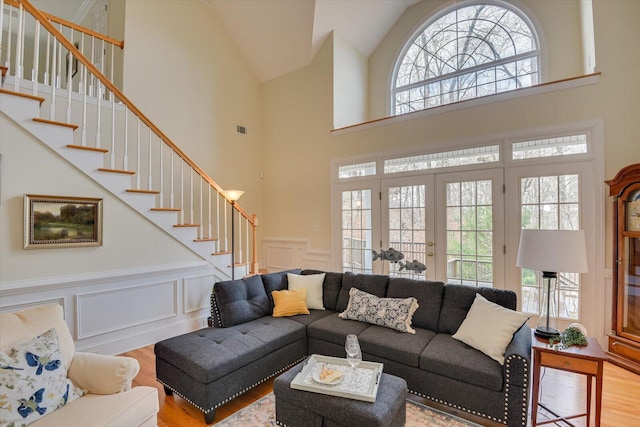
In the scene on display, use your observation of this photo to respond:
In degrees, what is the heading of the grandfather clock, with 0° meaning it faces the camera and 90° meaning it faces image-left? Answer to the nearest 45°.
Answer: approximately 45°

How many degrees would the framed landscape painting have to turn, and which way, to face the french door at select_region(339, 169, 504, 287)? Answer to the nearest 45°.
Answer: approximately 45° to its left

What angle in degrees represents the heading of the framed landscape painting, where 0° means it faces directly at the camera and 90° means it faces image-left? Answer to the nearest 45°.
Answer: approximately 315°

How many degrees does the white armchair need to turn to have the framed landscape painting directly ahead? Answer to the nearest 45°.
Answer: approximately 135° to its left

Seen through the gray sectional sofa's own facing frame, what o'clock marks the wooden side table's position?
The wooden side table is roughly at 8 o'clock from the gray sectional sofa.
